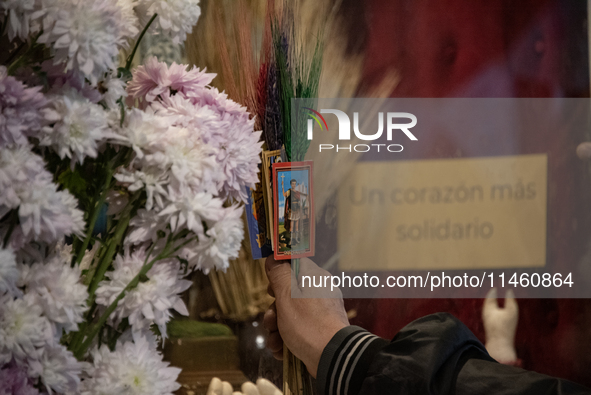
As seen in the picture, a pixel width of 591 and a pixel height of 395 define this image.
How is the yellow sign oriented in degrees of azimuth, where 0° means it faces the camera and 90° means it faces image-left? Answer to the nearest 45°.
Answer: approximately 0°
